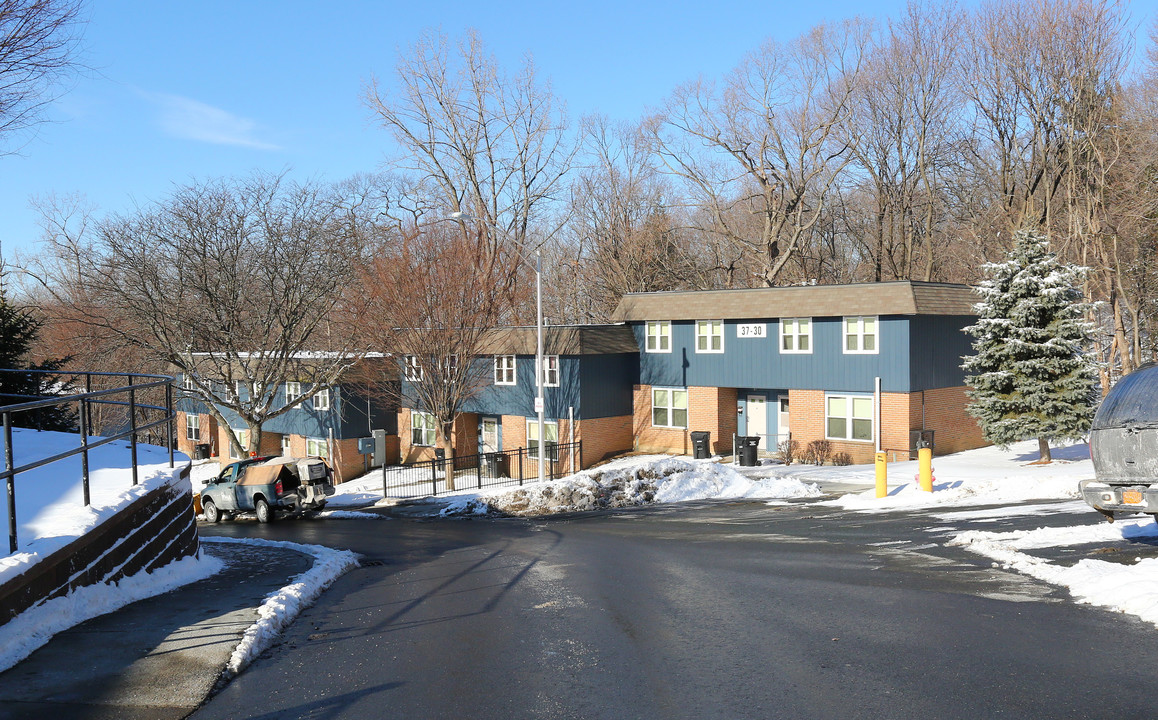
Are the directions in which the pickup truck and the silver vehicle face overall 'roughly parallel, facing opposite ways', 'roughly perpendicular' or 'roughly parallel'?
roughly perpendicular

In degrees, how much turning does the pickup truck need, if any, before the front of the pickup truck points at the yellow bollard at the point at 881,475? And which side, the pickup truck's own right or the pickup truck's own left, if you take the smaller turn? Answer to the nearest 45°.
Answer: approximately 180°

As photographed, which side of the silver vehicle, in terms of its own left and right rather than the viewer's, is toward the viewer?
back

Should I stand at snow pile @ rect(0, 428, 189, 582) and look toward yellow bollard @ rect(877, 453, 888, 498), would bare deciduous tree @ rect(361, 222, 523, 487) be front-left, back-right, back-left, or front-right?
front-left

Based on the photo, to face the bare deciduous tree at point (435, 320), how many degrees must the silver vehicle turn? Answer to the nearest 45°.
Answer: approximately 45° to its left

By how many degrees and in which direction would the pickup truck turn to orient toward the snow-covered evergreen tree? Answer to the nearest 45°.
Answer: approximately 135° to its right

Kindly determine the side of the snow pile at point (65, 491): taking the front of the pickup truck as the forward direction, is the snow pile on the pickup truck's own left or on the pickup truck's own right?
on the pickup truck's own left

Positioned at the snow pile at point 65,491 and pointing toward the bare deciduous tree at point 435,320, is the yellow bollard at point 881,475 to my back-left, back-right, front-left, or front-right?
front-right
